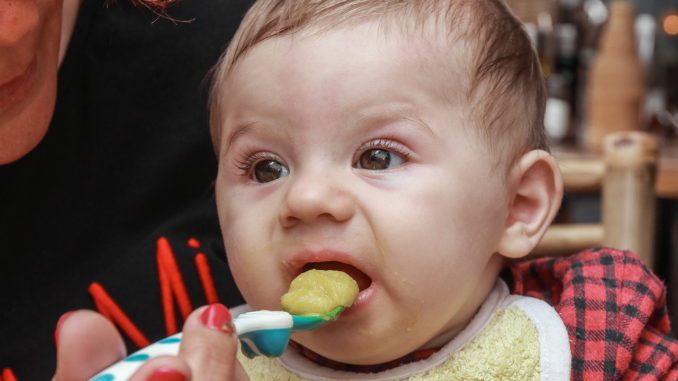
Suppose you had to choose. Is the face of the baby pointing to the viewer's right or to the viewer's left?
to the viewer's left

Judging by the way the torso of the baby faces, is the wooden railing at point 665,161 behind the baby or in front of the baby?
behind

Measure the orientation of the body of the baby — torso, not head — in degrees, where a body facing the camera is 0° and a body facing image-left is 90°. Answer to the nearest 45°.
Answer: approximately 45°
